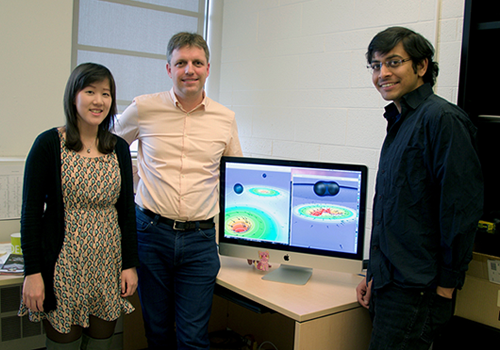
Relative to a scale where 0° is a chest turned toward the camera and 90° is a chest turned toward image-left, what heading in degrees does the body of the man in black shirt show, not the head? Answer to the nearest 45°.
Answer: approximately 45°

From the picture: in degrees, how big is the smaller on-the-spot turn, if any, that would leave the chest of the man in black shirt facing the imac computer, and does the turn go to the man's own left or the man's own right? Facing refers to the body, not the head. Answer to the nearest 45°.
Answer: approximately 90° to the man's own right

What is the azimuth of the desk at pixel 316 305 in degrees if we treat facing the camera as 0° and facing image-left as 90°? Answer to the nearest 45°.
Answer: approximately 45°

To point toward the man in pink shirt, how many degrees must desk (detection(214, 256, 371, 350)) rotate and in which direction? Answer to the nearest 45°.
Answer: approximately 45° to its right

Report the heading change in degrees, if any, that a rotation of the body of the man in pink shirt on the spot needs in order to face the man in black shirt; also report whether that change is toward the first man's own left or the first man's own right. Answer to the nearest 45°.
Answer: approximately 45° to the first man's own left

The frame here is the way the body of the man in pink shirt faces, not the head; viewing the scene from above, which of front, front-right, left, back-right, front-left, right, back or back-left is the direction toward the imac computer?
left

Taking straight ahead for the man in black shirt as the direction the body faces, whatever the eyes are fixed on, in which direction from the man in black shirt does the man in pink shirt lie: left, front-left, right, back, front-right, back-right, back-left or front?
front-right
